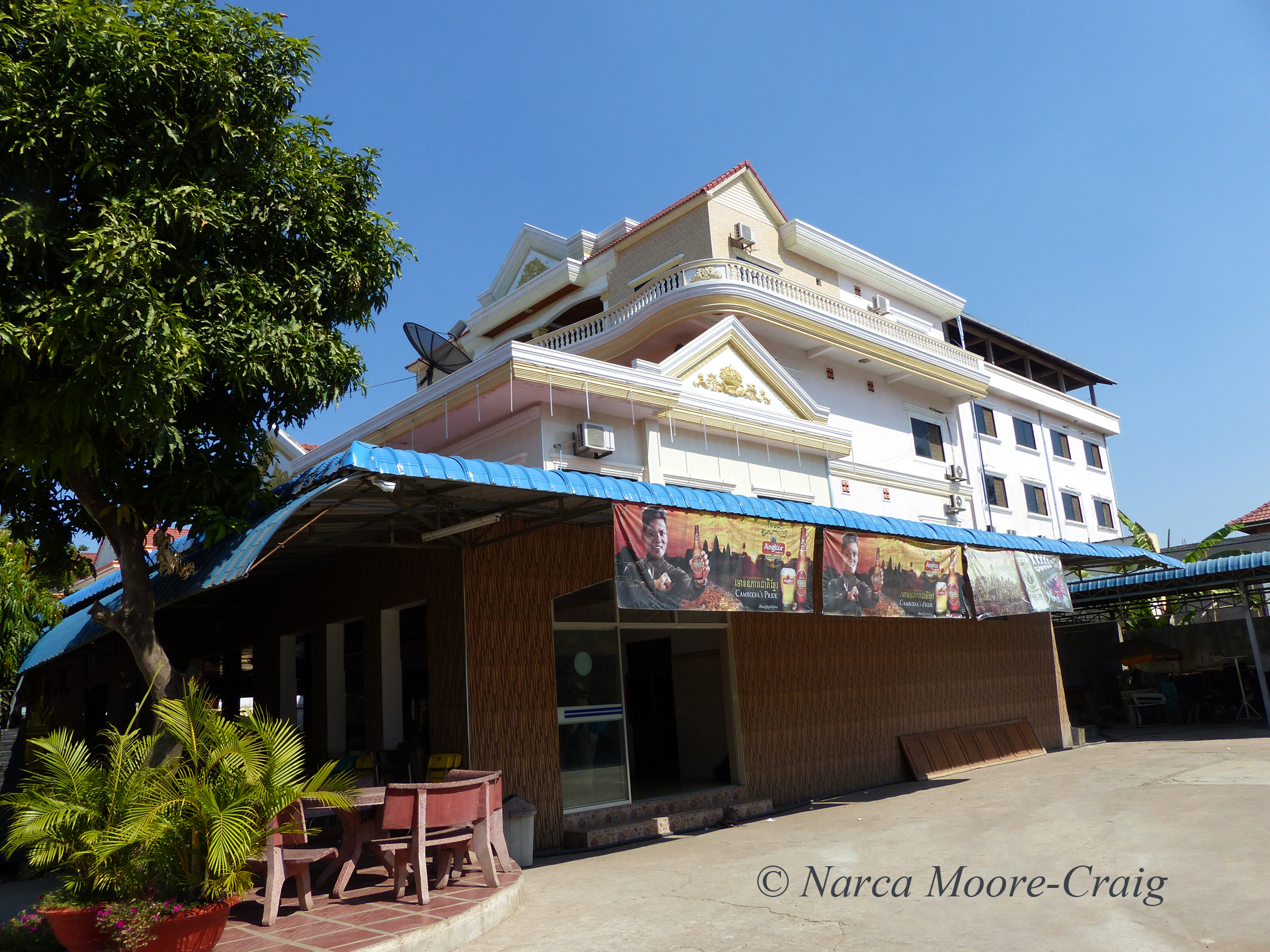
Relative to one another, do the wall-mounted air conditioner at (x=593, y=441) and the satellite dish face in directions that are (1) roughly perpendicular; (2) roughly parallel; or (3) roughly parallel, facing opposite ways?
roughly perpendicular

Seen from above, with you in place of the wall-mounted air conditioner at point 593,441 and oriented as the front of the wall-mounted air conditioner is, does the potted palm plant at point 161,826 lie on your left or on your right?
on your right

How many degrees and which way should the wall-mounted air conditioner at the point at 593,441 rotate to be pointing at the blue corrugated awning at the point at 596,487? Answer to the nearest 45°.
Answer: approximately 45° to its right
